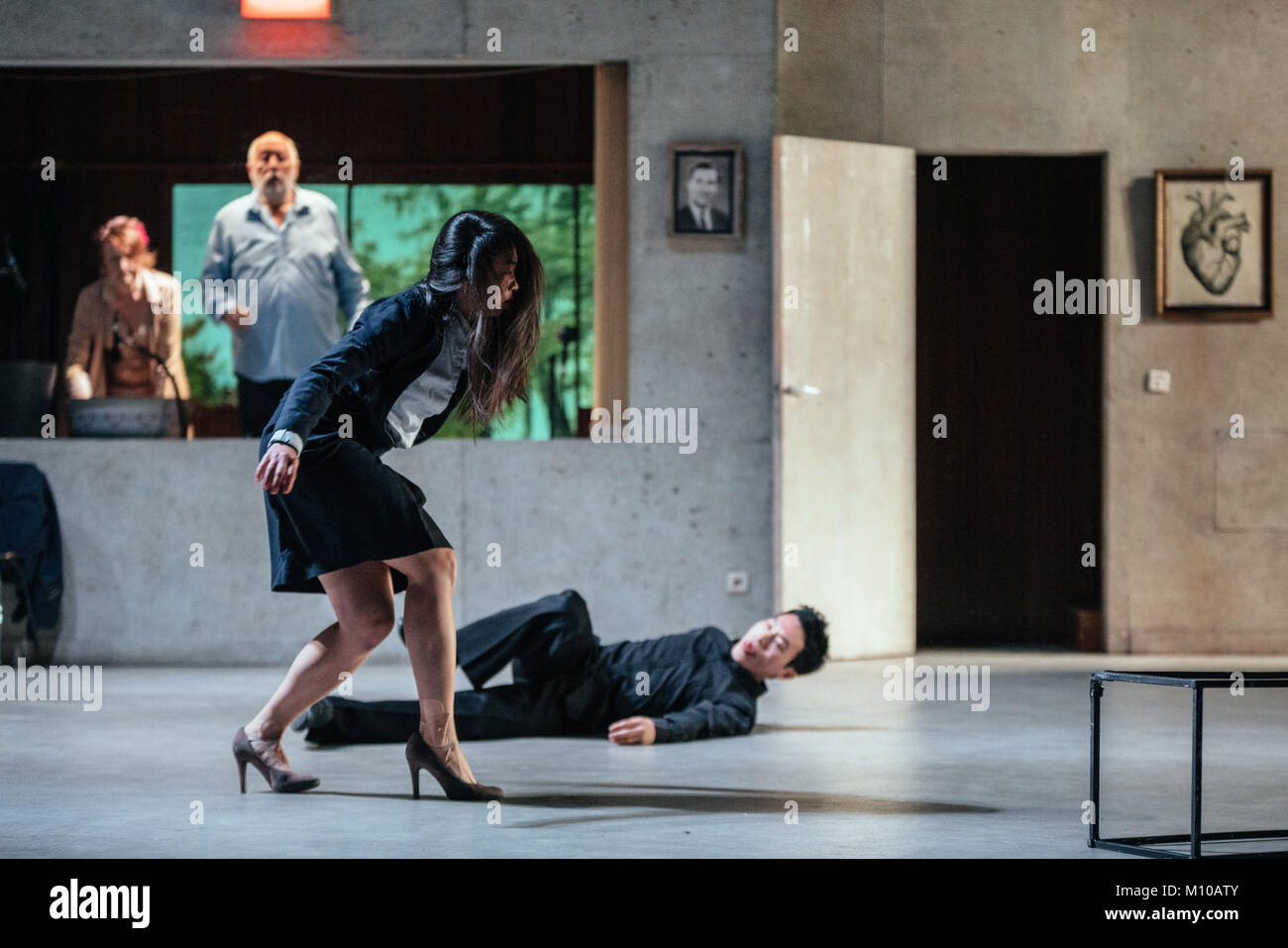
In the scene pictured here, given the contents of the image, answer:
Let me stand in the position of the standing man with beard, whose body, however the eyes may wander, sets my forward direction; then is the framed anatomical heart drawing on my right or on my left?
on my left

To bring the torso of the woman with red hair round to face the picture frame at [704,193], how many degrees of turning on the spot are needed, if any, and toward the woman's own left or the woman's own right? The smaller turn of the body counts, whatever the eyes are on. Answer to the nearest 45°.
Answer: approximately 45° to the woman's own left

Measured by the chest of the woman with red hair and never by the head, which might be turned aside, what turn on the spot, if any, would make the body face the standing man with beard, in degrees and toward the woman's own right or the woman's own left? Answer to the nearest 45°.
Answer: approximately 45° to the woman's own left

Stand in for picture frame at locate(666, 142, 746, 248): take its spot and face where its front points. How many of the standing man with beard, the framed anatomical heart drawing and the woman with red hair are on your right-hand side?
2

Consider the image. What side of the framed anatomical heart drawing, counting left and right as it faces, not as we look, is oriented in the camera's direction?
front

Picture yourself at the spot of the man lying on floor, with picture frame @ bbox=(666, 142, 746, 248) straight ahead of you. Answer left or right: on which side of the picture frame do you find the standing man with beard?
left

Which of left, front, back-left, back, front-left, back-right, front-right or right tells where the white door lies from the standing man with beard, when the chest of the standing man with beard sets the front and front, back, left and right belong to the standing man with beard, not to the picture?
left

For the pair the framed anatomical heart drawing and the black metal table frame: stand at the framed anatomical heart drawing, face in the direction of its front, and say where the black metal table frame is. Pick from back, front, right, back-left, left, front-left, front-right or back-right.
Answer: front

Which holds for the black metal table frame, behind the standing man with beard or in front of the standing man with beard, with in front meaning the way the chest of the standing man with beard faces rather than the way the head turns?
in front

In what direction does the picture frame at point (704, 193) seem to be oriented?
toward the camera

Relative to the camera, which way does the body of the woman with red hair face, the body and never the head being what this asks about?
toward the camera

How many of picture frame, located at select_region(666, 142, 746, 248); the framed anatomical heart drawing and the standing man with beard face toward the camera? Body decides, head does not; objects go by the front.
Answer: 3

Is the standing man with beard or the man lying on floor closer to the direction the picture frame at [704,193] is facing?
the man lying on floor

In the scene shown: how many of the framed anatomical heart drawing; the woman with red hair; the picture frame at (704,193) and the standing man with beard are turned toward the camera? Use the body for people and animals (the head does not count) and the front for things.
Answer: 4
